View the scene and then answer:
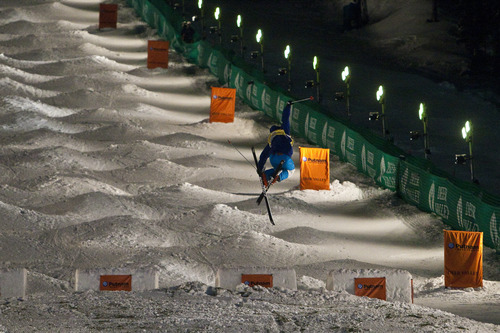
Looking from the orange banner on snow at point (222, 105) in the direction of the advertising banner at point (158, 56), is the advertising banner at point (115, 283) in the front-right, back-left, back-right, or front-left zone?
back-left

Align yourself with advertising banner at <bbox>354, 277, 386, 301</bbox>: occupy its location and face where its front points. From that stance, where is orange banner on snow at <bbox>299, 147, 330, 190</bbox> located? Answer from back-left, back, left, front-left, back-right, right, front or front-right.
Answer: back

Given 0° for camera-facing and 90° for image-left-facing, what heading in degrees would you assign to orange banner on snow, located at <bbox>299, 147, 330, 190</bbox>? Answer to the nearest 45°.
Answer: approximately 0°

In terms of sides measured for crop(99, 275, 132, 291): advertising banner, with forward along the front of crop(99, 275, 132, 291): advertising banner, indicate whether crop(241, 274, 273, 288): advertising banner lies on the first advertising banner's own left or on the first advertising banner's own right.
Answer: on the first advertising banner's own left

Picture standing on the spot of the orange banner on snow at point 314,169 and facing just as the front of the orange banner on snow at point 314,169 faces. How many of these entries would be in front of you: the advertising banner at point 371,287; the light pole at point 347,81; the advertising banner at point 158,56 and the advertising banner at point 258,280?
2

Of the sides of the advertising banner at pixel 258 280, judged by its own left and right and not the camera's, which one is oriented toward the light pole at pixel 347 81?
back

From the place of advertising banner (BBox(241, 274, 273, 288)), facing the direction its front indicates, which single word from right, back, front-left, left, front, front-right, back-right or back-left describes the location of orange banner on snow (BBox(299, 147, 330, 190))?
back

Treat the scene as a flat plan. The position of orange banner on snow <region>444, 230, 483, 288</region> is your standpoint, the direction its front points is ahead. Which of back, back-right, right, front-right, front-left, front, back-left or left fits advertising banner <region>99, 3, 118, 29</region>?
back-right

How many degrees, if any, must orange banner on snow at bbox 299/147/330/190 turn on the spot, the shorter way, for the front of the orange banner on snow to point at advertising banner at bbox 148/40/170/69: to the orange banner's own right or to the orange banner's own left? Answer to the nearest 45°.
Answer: approximately 135° to the orange banner's own right

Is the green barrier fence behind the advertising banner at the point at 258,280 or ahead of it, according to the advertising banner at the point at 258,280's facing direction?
behind

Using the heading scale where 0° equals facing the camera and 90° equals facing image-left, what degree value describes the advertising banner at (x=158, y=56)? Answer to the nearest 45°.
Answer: approximately 0°

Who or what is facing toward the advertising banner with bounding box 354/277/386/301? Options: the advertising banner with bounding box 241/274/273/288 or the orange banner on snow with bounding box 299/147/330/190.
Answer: the orange banner on snow
